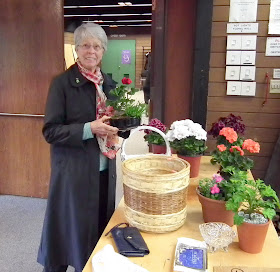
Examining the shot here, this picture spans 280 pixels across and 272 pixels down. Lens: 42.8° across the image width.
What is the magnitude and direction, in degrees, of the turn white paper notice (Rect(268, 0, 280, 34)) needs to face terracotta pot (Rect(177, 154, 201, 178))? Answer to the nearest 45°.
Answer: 0° — it already faces it

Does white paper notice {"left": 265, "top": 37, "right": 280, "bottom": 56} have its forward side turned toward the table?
yes

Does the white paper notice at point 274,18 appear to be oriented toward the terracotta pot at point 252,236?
yes

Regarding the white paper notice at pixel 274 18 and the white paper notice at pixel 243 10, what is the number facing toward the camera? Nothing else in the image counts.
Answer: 2

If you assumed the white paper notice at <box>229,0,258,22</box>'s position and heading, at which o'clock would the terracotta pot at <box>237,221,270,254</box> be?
The terracotta pot is roughly at 12 o'clock from the white paper notice.

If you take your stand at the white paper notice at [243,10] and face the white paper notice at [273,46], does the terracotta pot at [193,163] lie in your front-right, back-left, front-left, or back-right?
back-right

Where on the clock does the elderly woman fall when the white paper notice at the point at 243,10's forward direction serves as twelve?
The elderly woman is roughly at 1 o'clock from the white paper notice.

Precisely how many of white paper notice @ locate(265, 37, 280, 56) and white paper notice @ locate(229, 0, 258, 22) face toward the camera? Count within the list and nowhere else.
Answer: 2

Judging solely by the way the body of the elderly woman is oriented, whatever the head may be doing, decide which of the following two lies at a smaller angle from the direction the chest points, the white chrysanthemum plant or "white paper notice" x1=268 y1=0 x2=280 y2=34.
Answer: the white chrysanthemum plant

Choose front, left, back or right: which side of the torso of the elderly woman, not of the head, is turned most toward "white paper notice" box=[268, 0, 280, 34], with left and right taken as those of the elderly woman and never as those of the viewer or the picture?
left

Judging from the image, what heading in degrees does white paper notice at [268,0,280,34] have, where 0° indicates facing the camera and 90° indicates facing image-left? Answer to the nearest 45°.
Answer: approximately 0°
